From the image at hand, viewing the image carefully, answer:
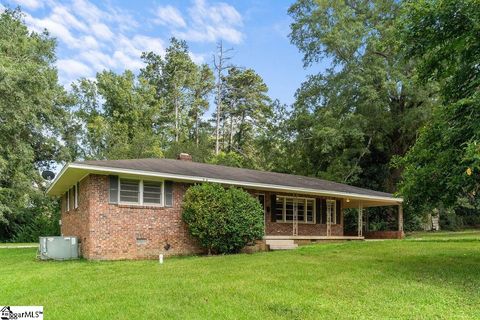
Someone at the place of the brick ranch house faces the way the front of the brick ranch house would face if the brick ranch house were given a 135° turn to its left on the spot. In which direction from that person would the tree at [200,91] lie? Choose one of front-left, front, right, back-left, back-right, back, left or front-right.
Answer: front

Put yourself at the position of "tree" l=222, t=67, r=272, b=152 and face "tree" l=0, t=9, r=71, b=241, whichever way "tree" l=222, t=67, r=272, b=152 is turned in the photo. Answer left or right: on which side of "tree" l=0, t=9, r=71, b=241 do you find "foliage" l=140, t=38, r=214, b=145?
right

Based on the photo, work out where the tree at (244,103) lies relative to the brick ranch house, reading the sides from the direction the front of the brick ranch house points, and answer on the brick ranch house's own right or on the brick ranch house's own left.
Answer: on the brick ranch house's own left

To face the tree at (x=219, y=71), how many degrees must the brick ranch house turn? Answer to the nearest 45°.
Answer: approximately 135° to its left

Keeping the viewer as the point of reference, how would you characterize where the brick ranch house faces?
facing the viewer and to the right of the viewer

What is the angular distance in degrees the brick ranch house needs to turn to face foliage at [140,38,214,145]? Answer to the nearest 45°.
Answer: approximately 135° to its left
